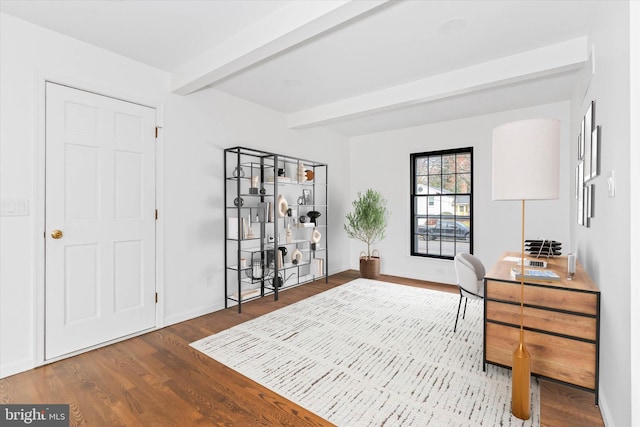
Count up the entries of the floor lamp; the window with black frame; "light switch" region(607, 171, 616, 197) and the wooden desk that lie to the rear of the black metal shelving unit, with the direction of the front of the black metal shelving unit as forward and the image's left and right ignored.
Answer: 0

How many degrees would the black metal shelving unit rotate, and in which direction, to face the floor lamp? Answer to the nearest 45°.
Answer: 0° — it already faces it

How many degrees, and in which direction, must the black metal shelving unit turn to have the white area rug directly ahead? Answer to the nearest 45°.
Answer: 0° — it already faces it

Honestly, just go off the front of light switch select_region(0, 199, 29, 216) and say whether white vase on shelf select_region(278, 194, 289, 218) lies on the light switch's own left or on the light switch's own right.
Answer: on the light switch's own left

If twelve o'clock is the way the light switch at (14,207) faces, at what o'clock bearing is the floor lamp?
The floor lamp is roughly at 11 o'clock from the light switch.

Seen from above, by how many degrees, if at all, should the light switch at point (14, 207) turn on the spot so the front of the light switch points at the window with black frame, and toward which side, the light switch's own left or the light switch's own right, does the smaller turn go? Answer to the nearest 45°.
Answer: approximately 90° to the light switch's own left

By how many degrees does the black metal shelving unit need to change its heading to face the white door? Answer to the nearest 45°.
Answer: approximately 90° to its right

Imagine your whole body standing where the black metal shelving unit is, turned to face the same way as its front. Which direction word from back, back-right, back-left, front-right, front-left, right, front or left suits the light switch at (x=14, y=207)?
right

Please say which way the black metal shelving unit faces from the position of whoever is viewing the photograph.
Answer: facing the viewer and to the right of the viewer

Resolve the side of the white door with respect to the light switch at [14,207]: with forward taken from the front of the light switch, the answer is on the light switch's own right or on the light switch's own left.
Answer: on the light switch's own left

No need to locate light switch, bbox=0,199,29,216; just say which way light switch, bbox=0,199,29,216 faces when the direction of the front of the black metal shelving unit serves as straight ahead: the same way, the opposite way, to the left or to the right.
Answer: the same way

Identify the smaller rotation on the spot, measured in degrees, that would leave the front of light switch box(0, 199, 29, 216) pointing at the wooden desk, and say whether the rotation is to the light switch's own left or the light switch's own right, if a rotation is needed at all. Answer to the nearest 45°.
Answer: approximately 45° to the light switch's own left

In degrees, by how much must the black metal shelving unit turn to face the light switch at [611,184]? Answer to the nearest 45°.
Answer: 0° — it already faces it

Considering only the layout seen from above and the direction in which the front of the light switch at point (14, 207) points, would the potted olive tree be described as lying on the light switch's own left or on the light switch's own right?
on the light switch's own left

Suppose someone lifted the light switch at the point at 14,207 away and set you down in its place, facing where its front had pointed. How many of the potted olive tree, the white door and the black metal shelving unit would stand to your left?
3

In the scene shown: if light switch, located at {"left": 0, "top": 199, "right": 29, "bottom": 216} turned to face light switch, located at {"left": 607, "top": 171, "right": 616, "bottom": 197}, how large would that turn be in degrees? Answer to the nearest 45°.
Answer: approximately 45° to its left
